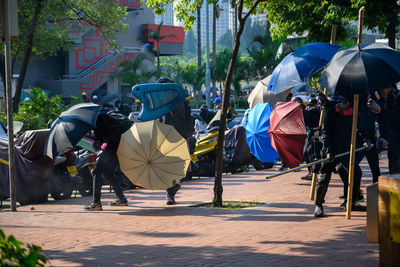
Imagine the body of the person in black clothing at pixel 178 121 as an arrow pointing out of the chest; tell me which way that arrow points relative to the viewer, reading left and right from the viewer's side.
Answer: facing to the left of the viewer

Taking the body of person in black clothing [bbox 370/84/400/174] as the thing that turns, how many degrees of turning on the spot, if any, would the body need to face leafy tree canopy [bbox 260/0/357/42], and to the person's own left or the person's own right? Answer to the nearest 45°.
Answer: approximately 90° to the person's own right

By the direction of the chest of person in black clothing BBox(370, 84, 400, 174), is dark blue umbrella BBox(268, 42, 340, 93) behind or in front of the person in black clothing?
in front

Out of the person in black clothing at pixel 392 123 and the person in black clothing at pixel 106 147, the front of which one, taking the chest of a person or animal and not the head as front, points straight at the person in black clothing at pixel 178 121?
the person in black clothing at pixel 392 123

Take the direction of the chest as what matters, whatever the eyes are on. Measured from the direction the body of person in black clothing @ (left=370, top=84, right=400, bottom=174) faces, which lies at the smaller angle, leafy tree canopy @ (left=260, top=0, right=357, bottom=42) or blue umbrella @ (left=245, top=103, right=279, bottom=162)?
the blue umbrella

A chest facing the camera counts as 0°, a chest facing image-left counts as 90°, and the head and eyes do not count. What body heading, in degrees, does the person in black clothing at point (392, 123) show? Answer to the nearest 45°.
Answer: approximately 90°
